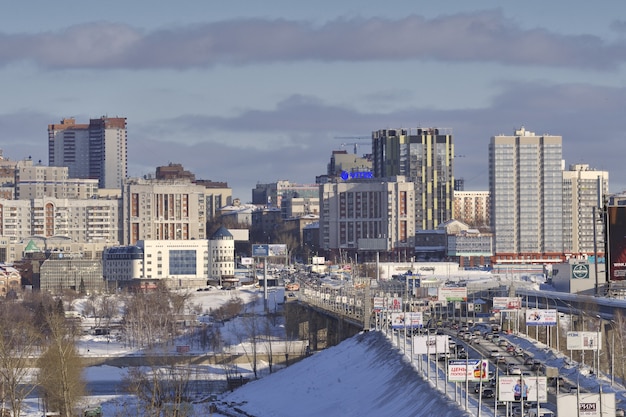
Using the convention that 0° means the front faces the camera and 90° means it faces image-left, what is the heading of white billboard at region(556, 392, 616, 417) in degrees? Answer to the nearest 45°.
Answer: approximately 0°
